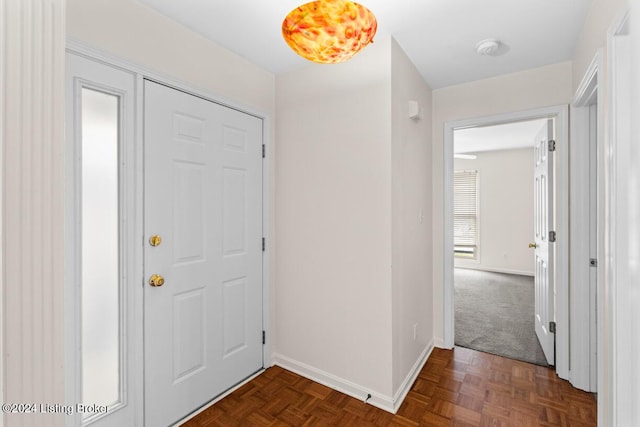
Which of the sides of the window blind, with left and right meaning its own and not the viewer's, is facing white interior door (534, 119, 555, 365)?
front

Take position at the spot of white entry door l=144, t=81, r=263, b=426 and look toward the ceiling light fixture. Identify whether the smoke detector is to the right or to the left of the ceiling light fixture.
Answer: left

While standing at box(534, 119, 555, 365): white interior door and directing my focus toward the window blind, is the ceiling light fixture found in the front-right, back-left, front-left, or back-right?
back-left

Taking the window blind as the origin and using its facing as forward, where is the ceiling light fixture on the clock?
The ceiling light fixture is roughly at 12 o'clock from the window blind.

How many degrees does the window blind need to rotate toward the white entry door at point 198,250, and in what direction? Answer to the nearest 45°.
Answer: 0° — it already faces it

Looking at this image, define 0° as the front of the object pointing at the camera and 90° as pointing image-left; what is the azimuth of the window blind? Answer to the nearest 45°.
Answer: approximately 0°
